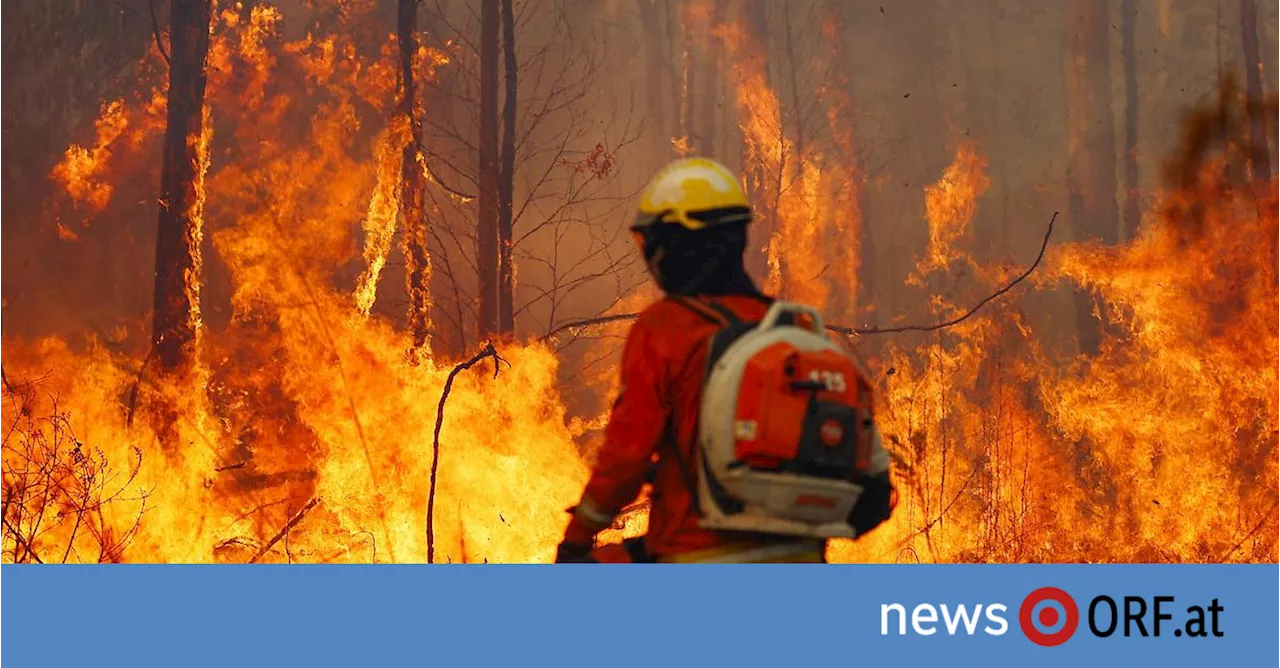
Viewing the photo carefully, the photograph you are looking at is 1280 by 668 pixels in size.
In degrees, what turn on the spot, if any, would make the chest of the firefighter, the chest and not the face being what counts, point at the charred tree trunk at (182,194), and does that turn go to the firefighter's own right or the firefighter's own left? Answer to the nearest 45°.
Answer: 0° — they already face it

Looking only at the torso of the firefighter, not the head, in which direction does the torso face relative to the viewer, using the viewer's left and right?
facing away from the viewer and to the left of the viewer

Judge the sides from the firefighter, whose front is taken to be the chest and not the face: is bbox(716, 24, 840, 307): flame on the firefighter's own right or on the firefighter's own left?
on the firefighter's own right

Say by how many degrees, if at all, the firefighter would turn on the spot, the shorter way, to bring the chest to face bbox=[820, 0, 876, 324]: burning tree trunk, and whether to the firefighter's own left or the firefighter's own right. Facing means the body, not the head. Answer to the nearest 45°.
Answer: approximately 45° to the firefighter's own right

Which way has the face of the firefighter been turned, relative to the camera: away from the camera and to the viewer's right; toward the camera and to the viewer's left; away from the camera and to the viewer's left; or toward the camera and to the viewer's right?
away from the camera and to the viewer's left

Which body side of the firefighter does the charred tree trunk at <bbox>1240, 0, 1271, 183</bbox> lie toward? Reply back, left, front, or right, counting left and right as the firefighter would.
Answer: right

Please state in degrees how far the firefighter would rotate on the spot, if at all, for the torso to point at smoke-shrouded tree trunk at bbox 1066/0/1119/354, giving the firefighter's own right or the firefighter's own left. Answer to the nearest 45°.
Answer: approximately 45° to the firefighter's own right

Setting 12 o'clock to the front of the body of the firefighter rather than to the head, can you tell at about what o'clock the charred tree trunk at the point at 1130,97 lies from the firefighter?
The charred tree trunk is roughly at 2 o'clock from the firefighter.
